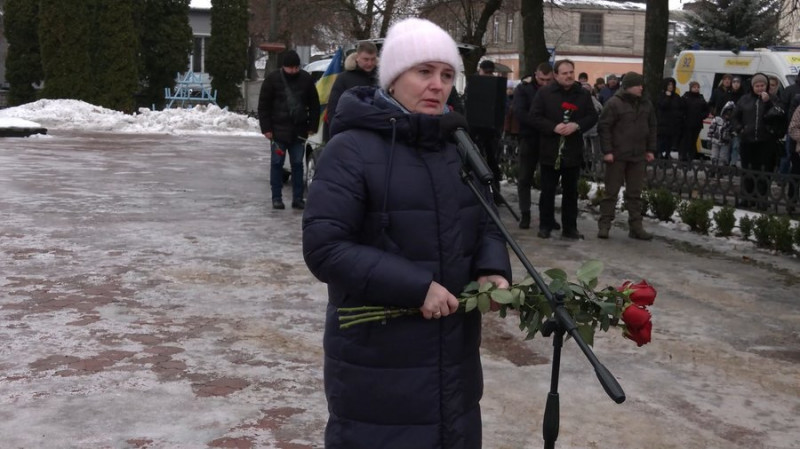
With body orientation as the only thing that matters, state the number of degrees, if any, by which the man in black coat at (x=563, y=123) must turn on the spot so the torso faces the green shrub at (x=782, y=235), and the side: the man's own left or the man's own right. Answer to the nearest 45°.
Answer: approximately 90° to the man's own left

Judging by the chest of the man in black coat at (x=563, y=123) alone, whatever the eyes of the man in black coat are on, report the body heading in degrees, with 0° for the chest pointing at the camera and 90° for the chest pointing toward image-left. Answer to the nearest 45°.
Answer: approximately 0°

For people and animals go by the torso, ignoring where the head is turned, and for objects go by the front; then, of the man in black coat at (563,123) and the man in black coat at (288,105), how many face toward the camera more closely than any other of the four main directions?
2

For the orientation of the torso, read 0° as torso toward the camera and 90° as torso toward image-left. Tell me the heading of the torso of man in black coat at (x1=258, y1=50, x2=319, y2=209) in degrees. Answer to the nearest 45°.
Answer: approximately 0°

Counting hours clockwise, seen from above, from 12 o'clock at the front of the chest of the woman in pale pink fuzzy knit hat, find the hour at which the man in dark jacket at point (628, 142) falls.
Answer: The man in dark jacket is roughly at 8 o'clock from the woman in pale pink fuzzy knit hat.

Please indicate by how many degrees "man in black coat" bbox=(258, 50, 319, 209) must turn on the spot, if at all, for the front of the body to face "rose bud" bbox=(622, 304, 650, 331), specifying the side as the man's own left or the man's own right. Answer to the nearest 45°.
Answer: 0° — they already face it

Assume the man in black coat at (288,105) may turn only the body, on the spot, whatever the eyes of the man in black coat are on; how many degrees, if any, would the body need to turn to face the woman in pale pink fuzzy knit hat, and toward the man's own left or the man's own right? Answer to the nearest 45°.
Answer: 0° — they already face them

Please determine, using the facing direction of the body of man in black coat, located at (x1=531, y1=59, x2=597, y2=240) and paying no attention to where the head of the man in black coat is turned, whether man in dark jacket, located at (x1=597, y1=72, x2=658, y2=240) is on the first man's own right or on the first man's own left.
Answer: on the first man's own left

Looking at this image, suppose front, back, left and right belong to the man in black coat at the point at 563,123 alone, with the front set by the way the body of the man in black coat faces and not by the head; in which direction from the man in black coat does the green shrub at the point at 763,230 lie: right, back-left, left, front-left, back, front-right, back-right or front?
left

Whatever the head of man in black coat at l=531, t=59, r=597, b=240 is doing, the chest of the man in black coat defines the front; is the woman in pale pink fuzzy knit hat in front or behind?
in front

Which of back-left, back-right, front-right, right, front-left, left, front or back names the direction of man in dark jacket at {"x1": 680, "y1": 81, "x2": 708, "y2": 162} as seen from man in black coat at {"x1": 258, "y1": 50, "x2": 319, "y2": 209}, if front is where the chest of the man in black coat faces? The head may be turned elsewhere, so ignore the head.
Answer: back-left
